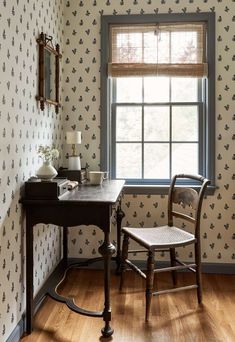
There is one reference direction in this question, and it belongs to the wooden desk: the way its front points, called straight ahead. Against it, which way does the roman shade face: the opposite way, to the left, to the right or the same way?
to the right

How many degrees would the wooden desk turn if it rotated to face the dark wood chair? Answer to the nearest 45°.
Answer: approximately 45° to its left

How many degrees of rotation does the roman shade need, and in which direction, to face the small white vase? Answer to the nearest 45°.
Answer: approximately 45° to its right

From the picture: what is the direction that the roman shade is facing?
toward the camera

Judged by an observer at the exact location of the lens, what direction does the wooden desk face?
facing to the right of the viewer

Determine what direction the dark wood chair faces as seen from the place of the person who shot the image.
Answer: facing the viewer and to the left of the viewer

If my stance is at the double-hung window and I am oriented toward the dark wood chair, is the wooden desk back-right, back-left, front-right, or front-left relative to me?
front-right

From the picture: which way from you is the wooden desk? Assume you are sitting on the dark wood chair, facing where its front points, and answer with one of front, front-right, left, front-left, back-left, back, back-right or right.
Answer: front

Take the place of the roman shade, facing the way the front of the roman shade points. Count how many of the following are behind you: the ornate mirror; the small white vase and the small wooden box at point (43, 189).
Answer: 0

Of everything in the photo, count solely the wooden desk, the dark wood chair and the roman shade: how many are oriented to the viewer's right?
1

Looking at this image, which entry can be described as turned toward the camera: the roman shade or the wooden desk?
the roman shade

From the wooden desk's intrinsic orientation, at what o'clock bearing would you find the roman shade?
The roman shade is roughly at 10 o'clock from the wooden desk.
